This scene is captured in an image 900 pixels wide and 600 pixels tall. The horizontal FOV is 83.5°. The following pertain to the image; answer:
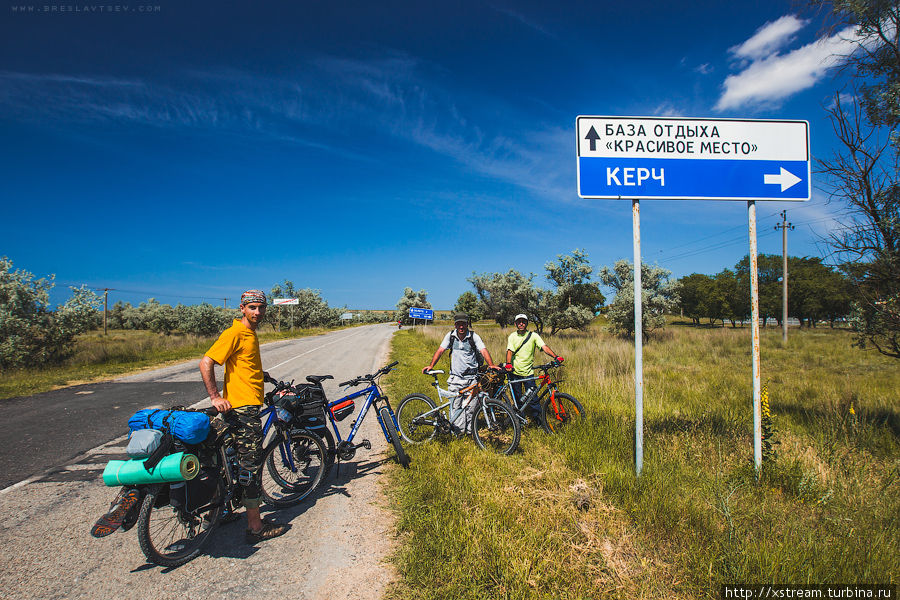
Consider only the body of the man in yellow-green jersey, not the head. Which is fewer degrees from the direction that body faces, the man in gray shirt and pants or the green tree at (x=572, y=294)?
the man in gray shirt and pants

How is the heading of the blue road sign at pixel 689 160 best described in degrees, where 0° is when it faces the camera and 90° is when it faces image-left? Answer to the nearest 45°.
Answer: approximately 0°

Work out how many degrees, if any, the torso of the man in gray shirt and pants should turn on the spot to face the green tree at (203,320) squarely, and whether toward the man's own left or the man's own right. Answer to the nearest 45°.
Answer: approximately 135° to the man's own right

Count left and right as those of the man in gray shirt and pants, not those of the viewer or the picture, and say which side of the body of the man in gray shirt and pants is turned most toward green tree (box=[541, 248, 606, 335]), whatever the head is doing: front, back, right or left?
back

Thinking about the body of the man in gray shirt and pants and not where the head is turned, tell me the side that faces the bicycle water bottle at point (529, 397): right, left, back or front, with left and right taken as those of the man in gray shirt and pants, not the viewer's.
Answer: left

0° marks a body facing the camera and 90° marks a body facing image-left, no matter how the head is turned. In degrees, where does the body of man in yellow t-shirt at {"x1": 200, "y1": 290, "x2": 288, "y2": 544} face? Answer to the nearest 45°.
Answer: approximately 270°

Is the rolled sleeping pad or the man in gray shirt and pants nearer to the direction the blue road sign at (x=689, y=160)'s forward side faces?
the rolled sleeping pad

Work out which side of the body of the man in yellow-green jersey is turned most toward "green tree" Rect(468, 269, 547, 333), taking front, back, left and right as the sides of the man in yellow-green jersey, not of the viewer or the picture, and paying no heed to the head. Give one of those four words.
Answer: back
